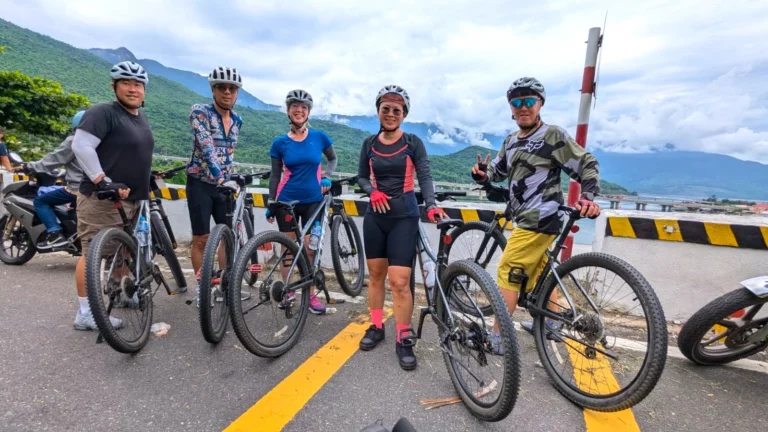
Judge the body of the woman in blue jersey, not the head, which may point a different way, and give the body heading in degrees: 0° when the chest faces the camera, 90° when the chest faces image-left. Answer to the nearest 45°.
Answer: approximately 0°

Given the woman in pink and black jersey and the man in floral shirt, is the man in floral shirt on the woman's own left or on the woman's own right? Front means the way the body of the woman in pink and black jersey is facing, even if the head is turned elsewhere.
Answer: on the woman's own right

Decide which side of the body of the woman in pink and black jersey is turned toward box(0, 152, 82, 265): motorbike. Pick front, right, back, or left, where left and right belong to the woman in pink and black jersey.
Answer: right

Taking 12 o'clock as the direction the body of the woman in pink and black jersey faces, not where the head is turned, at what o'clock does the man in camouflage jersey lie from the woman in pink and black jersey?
The man in camouflage jersey is roughly at 9 o'clock from the woman in pink and black jersey.
